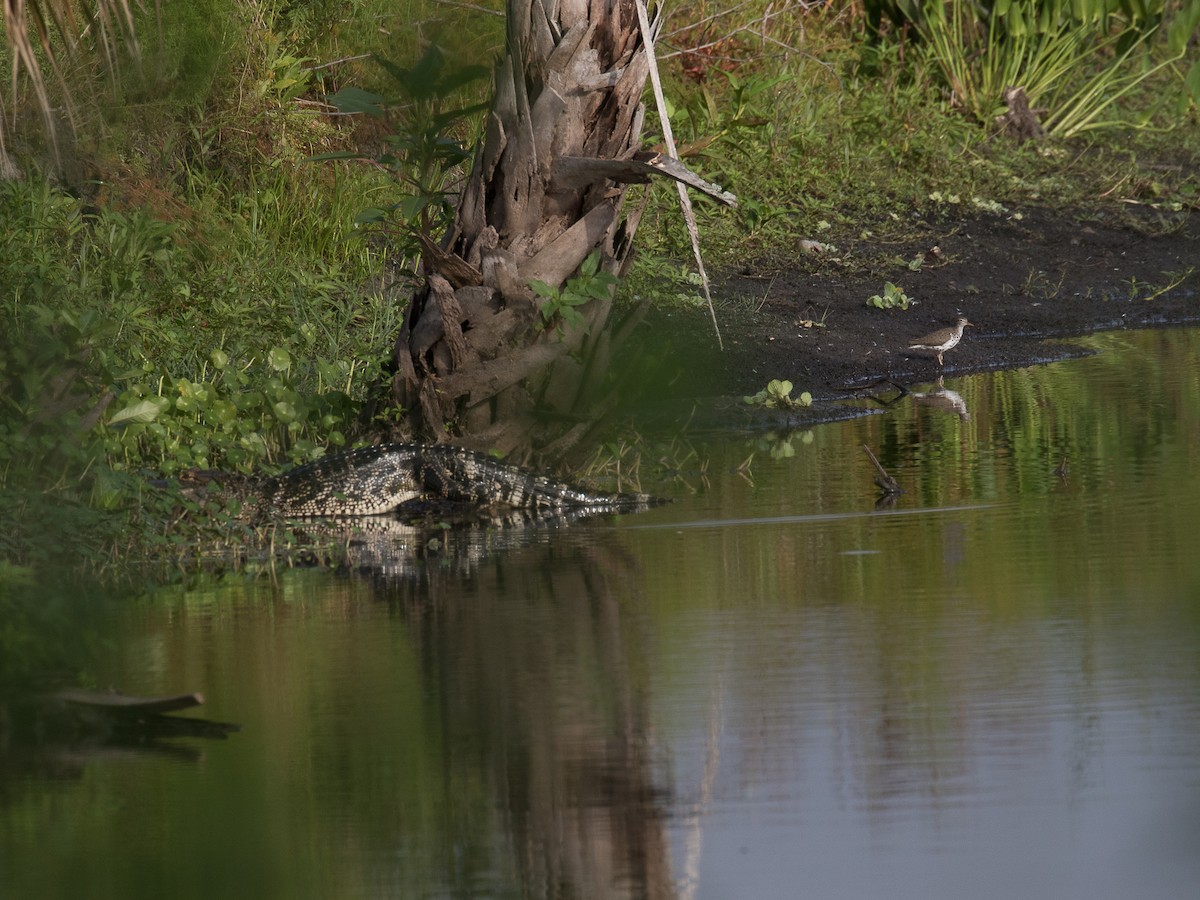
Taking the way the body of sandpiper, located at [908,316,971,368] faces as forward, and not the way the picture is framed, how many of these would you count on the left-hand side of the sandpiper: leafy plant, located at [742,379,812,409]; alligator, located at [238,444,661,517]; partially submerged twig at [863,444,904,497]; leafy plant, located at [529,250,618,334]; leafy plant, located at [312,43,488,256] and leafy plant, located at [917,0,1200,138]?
1

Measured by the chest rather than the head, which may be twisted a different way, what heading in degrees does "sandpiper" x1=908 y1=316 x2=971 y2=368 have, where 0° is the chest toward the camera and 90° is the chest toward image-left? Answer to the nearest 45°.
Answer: approximately 270°

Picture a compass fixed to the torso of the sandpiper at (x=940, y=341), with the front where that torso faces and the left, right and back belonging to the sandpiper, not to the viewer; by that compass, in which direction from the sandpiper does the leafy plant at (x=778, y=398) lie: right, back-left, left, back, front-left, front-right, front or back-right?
back-right

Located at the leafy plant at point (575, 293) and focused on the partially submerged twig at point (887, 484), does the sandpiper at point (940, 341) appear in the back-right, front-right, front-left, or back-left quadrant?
front-left

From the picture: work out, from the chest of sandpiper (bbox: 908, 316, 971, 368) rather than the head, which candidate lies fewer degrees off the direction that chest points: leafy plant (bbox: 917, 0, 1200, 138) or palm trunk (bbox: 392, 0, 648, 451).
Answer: the leafy plant
